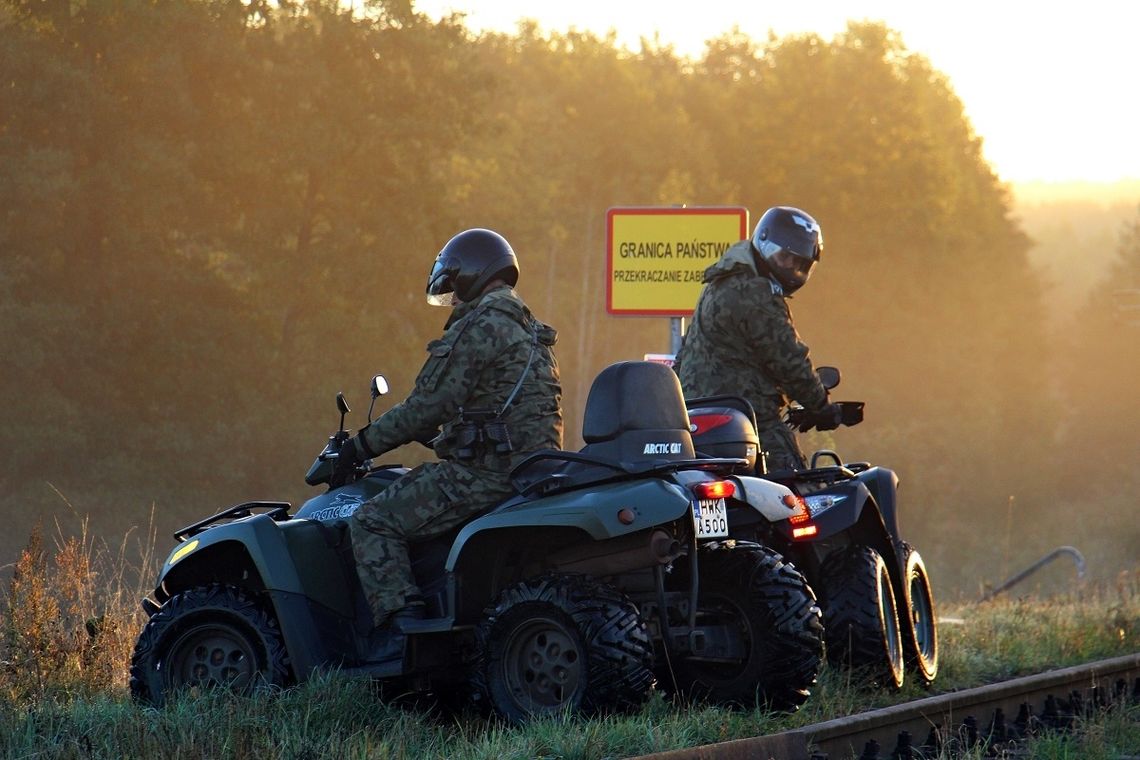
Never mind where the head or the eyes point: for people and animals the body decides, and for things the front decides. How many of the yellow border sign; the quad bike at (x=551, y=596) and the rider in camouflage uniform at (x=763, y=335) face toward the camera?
1

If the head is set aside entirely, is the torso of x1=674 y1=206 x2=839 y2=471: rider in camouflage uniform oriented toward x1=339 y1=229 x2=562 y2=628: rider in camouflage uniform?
no

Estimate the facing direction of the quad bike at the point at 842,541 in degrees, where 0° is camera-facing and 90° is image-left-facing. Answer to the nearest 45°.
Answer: approximately 225°

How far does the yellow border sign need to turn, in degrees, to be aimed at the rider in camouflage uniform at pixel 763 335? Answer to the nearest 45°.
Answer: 0° — it already faces them

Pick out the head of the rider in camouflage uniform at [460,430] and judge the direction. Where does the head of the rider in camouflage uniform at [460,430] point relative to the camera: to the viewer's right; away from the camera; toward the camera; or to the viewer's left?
to the viewer's left

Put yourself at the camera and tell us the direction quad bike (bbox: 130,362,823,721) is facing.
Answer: facing away from the viewer and to the left of the viewer

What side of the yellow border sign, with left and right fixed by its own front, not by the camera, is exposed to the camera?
front

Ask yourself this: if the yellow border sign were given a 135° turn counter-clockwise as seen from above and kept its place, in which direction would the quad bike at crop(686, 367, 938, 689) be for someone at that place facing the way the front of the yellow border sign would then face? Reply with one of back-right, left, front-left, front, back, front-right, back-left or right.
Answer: back-right

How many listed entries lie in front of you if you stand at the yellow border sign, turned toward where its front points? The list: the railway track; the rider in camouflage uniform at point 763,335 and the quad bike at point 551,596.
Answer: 3

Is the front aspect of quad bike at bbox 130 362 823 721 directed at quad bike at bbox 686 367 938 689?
no

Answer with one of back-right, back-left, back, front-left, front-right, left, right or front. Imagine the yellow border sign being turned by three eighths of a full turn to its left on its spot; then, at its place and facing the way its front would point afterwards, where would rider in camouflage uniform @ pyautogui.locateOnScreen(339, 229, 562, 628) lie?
back-right

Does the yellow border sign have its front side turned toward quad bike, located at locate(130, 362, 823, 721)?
yes

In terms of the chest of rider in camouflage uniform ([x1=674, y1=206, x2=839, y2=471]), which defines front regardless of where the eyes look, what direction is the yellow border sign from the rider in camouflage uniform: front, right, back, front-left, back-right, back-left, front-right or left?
left

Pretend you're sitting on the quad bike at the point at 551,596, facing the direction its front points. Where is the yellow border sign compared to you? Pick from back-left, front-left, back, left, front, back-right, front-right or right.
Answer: front-right
